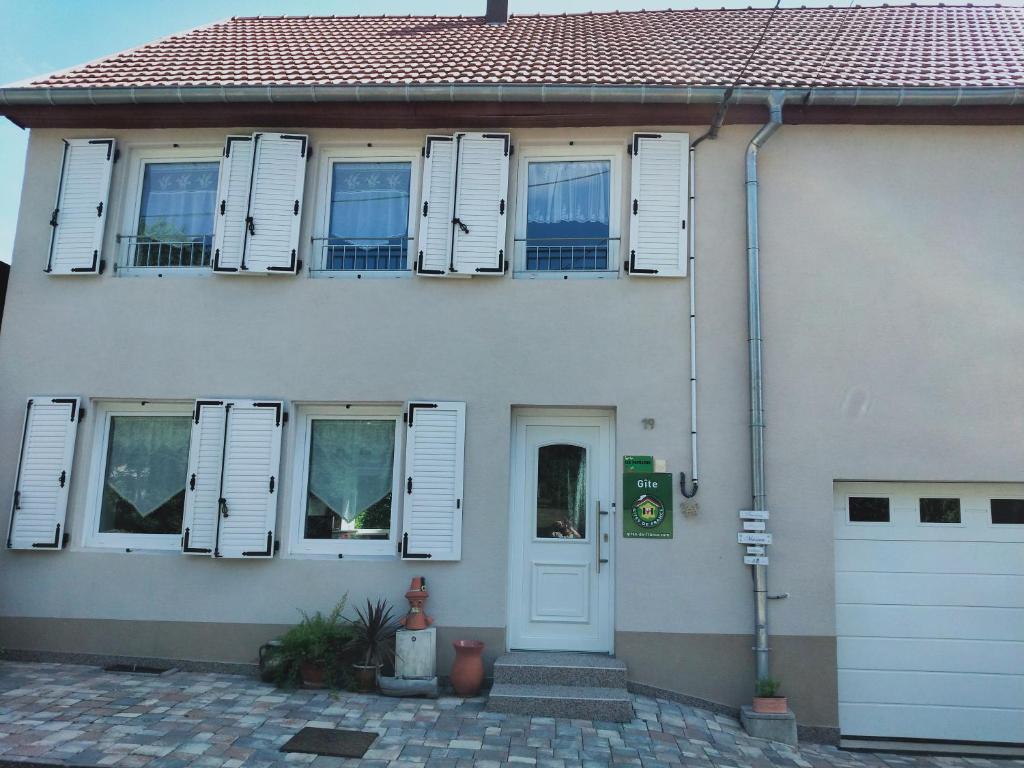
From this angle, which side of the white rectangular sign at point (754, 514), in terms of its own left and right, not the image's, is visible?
front

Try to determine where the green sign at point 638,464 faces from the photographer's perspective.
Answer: facing the viewer

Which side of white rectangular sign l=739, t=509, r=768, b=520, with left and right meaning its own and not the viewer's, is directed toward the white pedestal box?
right

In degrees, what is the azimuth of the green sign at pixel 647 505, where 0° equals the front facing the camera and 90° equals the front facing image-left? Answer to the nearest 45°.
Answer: approximately 0°

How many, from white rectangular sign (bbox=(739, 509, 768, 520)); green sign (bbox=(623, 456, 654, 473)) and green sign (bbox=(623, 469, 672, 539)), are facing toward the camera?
3

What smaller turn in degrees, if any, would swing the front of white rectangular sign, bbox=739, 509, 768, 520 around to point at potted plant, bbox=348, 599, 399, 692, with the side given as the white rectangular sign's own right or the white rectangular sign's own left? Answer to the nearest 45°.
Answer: approximately 90° to the white rectangular sign's own right

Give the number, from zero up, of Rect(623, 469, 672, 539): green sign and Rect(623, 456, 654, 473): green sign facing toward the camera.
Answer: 2

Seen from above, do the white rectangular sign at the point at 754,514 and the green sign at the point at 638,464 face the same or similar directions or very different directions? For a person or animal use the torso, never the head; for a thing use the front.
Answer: same or similar directions

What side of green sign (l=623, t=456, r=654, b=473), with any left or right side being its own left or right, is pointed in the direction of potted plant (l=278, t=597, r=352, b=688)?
right
